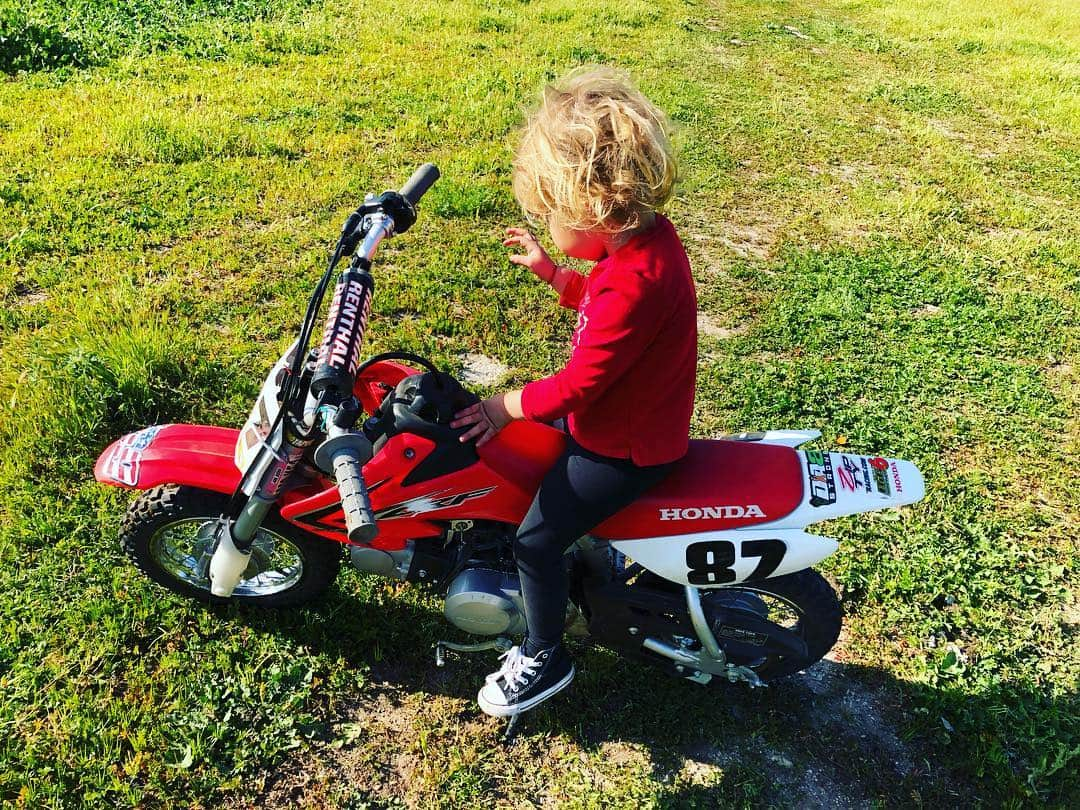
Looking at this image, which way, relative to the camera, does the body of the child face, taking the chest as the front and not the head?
to the viewer's left

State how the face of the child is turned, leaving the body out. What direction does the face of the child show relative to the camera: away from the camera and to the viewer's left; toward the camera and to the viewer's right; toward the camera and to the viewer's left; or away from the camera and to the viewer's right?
away from the camera and to the viewer's left

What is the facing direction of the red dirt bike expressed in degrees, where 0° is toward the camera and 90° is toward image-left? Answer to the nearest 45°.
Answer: approximately 90°
